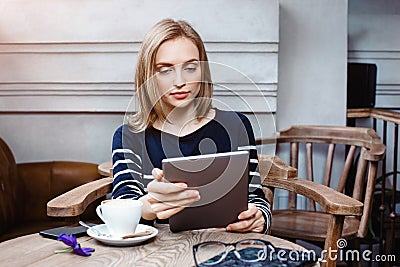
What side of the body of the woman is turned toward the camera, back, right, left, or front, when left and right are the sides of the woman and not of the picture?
front

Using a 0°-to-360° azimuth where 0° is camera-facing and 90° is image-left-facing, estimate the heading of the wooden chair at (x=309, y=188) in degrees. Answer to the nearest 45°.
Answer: approximately 0°

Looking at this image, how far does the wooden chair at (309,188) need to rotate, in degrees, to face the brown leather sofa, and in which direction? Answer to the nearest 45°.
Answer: approximately 135° to its right

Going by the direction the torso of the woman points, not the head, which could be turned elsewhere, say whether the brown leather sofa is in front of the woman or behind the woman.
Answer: behind

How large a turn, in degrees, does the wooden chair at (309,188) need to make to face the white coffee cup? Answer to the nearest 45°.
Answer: approximately 45° to its right
